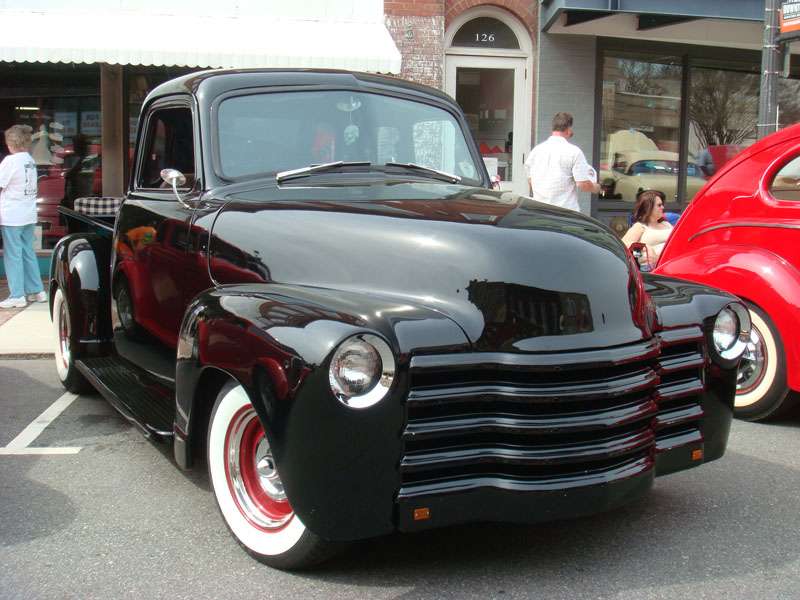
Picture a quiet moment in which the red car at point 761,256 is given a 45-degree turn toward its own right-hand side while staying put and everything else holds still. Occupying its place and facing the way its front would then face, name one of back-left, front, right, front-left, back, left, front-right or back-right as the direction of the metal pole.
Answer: back

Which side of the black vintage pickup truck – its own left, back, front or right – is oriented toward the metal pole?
left

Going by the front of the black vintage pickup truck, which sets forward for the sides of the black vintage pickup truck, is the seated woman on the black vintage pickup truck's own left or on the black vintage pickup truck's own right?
on the black vintage pickup truck's own left

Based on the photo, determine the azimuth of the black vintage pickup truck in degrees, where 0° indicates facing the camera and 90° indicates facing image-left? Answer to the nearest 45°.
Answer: approximately 315°
